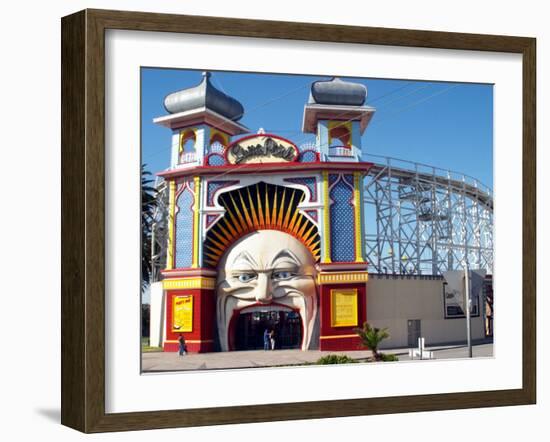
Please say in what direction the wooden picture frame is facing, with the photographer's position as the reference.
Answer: facing the viewer and to the right of the viewer
